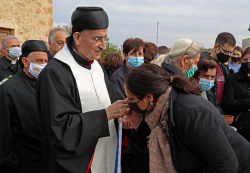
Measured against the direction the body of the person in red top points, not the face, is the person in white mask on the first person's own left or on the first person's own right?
on the first person's own right

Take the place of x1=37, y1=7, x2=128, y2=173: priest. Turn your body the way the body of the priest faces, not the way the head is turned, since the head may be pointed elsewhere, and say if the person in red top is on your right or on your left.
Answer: on your left

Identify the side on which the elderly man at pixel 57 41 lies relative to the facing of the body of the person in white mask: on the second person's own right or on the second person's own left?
on the second person's own left

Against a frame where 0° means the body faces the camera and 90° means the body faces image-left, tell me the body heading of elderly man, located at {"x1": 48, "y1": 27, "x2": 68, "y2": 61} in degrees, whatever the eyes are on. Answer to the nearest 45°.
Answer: approximately 315°

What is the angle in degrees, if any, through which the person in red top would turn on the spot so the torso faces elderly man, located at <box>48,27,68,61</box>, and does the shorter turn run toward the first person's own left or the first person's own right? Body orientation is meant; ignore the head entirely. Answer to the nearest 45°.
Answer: approximately 90° to the first person's own right

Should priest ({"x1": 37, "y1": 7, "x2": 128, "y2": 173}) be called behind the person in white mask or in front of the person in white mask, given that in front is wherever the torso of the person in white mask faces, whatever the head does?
in front

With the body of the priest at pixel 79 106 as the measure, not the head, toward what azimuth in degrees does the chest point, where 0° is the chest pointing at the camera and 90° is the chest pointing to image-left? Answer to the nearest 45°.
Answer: approximately 315°

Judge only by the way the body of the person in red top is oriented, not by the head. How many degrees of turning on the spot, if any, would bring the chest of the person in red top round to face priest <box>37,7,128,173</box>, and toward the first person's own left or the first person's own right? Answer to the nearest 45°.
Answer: approximately 45° to the first person's own right

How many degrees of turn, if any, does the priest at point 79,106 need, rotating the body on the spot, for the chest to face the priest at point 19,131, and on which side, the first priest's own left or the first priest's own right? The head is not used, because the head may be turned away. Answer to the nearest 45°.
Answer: approximately 180°

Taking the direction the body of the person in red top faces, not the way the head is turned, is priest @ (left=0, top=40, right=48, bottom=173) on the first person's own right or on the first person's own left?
on the first person's own right

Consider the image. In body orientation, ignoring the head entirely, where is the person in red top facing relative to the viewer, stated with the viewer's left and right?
facing the viewer and to the right of the viewer

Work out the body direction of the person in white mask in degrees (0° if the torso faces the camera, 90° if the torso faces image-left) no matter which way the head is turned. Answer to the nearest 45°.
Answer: approximately 315°

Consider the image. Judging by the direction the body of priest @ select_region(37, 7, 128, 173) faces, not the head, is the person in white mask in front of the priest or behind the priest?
behind
